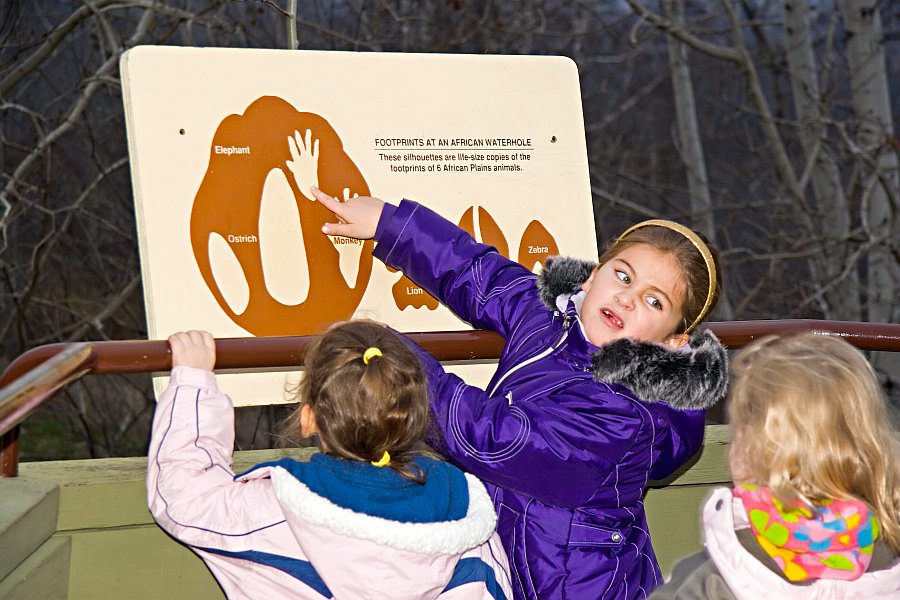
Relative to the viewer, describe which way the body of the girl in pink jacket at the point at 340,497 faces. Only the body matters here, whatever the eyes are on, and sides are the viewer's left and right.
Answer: facing away from the viewer and to the left of the viewer

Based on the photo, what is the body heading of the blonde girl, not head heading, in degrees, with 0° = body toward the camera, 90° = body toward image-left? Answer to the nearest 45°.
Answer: approximately 135°

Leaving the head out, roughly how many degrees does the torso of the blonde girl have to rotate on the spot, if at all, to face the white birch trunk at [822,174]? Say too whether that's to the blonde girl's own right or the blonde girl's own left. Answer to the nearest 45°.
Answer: approximately 45° to the blonde girl's own right

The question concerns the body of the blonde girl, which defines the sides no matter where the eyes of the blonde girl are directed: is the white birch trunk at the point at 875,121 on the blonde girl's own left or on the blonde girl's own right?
on the blonde girl's own right

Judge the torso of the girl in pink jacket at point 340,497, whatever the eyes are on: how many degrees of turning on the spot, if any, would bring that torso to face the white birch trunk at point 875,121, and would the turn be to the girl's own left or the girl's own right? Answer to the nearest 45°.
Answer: approximately 90° to the girl's own right

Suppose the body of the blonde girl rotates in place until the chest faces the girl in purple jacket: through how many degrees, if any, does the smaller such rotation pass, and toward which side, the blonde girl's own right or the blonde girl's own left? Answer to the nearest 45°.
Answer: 0° — they already face them

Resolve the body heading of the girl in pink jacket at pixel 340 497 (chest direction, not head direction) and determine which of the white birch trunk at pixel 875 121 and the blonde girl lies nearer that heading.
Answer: the white birch trunk
